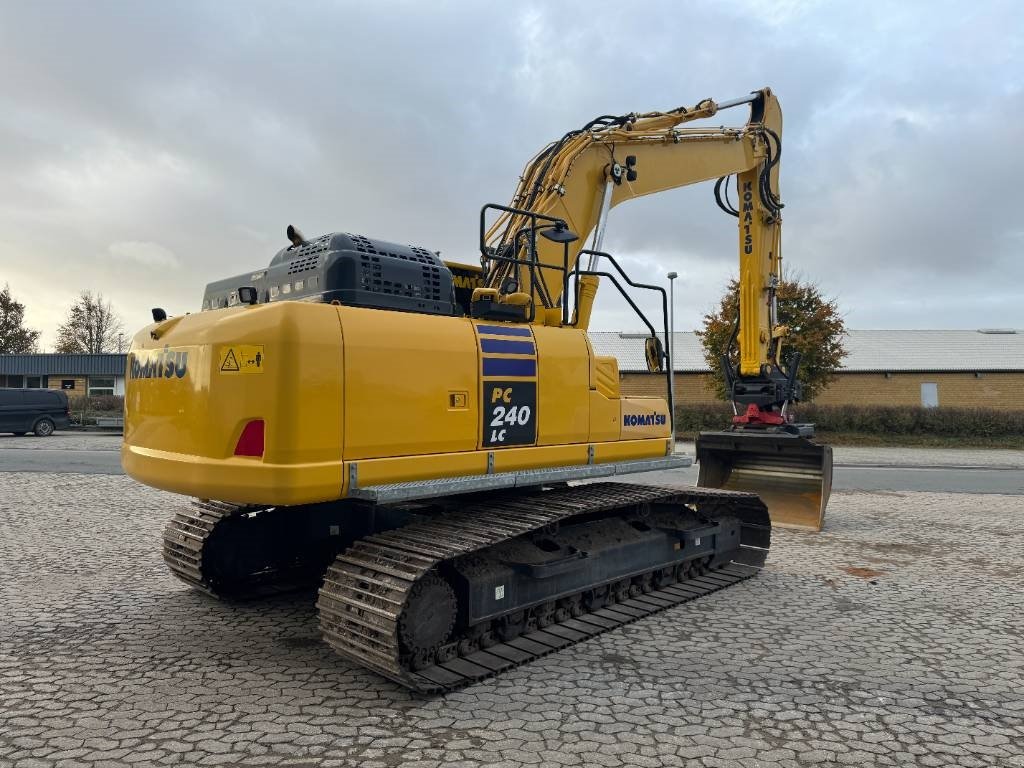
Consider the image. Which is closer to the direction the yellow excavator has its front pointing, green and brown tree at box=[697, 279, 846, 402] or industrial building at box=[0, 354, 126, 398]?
the green and brown tree

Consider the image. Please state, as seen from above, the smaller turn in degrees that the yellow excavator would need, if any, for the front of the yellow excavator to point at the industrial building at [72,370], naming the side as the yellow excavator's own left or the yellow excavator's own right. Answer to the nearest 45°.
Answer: approximately 90° to the yellow excavator's own left

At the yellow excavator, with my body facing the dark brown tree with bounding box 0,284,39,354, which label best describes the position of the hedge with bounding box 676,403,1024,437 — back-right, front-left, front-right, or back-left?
front-right

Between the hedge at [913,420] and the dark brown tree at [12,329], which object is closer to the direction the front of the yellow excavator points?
the hedge

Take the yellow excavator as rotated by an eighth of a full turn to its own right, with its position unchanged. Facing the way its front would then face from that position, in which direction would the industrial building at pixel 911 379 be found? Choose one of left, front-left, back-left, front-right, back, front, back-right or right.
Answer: front-left

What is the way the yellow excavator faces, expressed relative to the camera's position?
facing away from the viewer and to the right of the viewer

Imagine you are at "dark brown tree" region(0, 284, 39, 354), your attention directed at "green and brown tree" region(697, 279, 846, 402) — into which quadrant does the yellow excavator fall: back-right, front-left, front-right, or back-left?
front-right

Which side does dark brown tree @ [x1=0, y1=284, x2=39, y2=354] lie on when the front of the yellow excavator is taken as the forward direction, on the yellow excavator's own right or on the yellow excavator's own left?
on the yellow excavator's own left

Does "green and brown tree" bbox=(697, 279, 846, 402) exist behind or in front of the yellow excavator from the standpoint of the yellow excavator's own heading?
in front

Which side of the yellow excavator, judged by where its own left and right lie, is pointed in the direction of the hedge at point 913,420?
front
